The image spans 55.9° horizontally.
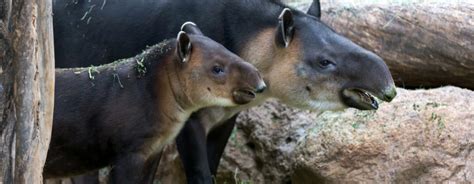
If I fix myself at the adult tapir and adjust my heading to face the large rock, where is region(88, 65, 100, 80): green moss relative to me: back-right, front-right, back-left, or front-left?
back-right

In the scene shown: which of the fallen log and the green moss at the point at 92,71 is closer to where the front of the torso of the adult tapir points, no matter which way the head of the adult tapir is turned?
the fallen log

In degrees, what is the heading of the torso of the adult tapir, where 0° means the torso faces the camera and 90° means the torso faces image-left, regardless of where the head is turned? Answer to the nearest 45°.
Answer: approximately 270°

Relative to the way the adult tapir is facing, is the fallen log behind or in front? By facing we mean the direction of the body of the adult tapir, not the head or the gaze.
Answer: in front

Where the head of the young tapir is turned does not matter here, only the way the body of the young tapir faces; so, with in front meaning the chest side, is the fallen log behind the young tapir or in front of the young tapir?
in front

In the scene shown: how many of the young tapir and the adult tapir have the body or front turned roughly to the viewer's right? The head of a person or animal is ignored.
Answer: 2

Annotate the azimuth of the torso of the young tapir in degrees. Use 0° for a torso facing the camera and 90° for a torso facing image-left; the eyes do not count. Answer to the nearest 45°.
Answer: approximately 270°
